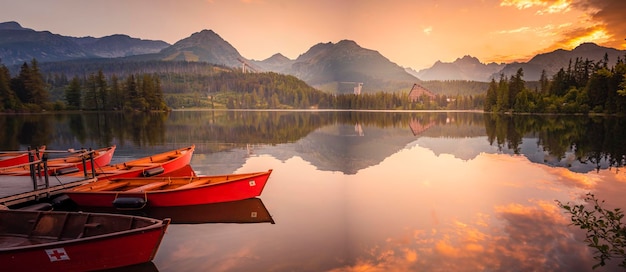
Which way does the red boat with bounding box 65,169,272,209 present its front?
to the viewer's right

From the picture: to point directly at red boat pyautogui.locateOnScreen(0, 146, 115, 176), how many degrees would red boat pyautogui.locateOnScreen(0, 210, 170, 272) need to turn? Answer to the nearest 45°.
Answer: approximately 90° to its left

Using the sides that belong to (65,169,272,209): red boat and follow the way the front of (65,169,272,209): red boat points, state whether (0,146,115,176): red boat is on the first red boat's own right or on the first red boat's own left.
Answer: on the first red boat's own left

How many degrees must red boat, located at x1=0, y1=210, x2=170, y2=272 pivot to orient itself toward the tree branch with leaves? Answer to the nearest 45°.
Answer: approximately 45° to its right

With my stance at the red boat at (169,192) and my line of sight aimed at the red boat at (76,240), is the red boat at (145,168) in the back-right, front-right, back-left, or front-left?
back-right

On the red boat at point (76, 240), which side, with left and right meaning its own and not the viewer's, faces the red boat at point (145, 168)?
left

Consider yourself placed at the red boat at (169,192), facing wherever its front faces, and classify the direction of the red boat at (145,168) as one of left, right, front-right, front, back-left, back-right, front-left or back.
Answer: left

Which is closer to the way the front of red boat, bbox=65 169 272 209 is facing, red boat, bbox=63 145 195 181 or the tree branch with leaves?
the tree branch with leaves

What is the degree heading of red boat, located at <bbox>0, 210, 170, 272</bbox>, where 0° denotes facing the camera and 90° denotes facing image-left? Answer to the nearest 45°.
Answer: approximately 270°

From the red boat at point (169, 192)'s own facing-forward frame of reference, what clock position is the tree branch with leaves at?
The tree branch with leaves is roughly at 2 o'clock from the red boat.

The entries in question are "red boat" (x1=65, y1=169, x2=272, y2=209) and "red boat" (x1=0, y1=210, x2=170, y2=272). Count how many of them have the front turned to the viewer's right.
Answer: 2

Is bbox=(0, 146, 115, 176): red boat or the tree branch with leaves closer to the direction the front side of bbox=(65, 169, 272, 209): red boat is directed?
the tree branch with leaves
